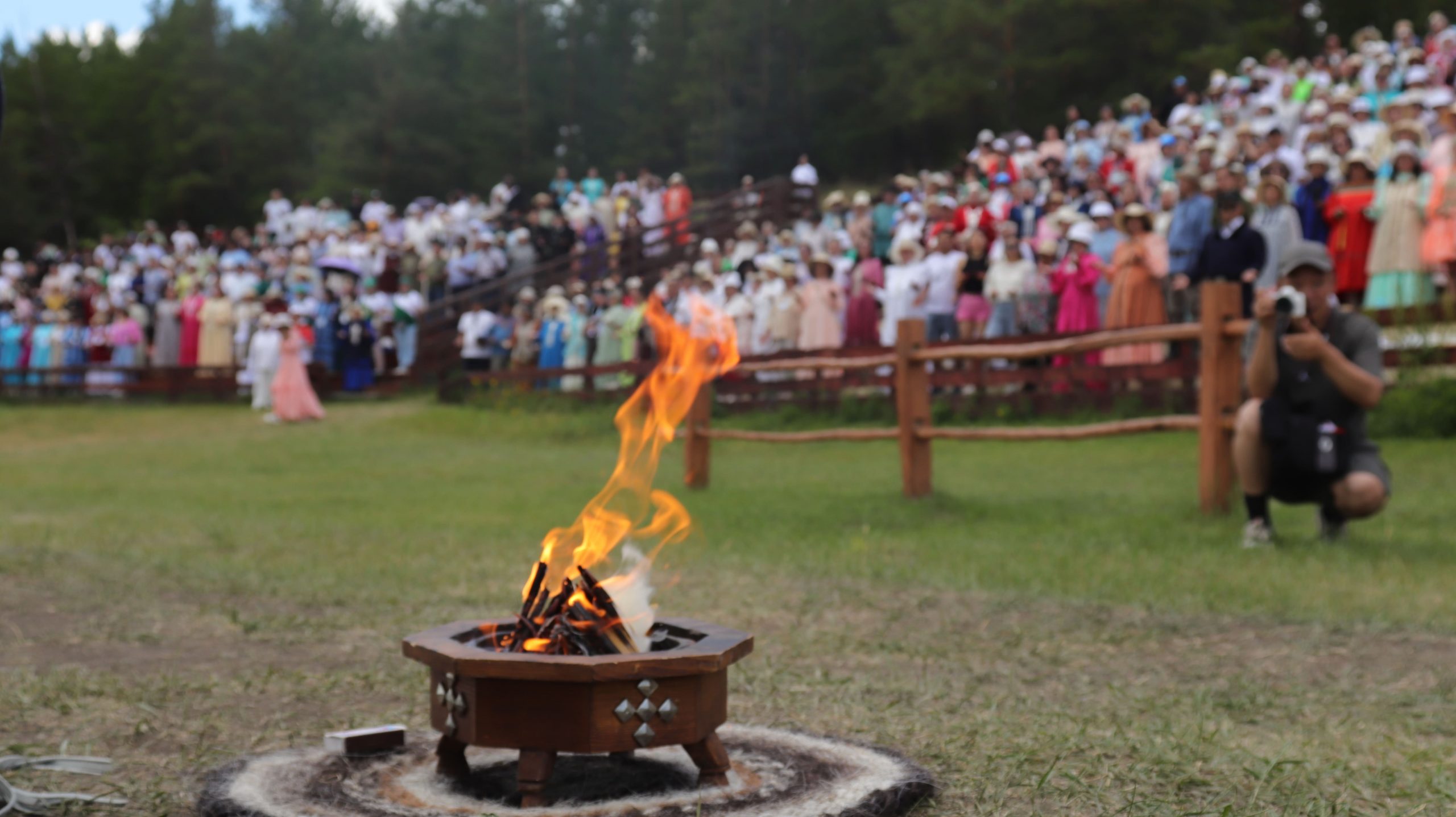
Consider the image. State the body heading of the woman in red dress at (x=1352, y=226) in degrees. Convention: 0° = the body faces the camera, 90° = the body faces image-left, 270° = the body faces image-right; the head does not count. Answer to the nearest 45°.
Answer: approximately 0°

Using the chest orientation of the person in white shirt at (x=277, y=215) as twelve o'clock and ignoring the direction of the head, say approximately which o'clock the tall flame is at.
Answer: The tall flame is roughly at 12 o'clock from the person in white shirt.

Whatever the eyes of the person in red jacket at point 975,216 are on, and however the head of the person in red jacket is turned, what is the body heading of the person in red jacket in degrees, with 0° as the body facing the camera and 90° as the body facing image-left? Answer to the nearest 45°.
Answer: approximately 0°

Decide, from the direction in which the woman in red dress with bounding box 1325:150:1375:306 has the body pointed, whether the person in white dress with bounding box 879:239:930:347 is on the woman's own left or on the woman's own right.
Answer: on the woman's own right

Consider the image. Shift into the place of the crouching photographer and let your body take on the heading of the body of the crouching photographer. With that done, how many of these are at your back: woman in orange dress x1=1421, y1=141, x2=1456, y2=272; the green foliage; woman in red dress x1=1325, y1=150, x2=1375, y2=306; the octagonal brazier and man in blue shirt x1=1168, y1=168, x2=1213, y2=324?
4

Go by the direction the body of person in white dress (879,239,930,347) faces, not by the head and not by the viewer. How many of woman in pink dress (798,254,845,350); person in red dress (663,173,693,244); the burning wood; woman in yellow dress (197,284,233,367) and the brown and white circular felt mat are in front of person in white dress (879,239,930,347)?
2

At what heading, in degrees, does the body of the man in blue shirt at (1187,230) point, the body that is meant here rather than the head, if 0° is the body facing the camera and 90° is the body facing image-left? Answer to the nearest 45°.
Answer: approximately 45°

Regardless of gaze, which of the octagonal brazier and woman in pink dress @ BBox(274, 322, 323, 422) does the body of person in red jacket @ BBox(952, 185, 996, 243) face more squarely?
the octagonal brazier

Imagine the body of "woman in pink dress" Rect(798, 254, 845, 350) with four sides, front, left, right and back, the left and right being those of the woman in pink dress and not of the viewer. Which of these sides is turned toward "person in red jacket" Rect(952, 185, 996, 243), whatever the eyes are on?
left
